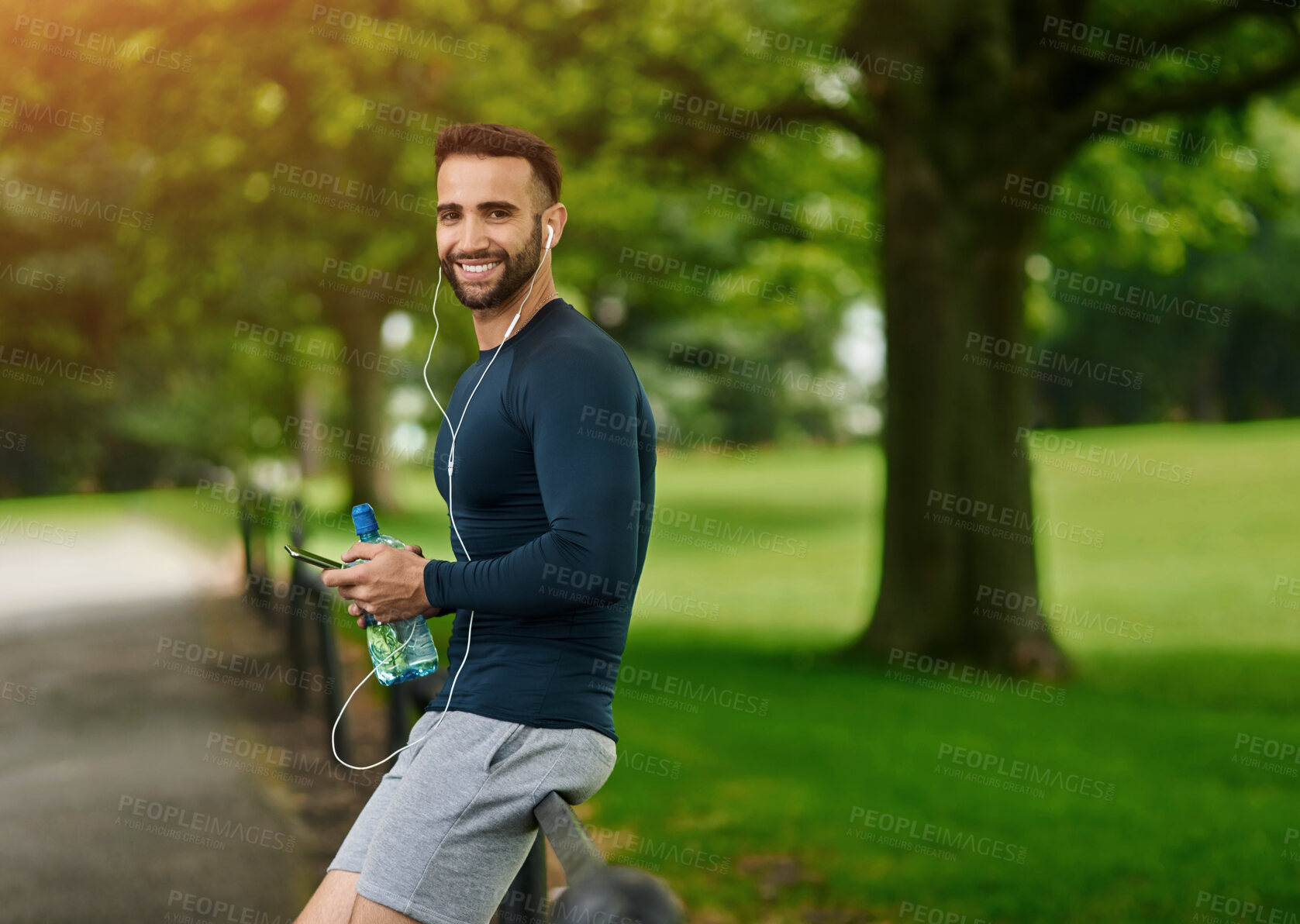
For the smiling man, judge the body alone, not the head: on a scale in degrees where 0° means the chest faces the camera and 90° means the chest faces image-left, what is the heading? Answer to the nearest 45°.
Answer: approximately 90°

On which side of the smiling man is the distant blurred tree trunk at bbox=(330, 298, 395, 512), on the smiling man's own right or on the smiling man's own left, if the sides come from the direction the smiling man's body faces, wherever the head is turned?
on the smiling man's own right

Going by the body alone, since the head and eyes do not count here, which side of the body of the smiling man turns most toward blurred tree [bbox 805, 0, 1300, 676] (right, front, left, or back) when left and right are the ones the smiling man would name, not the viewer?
right
